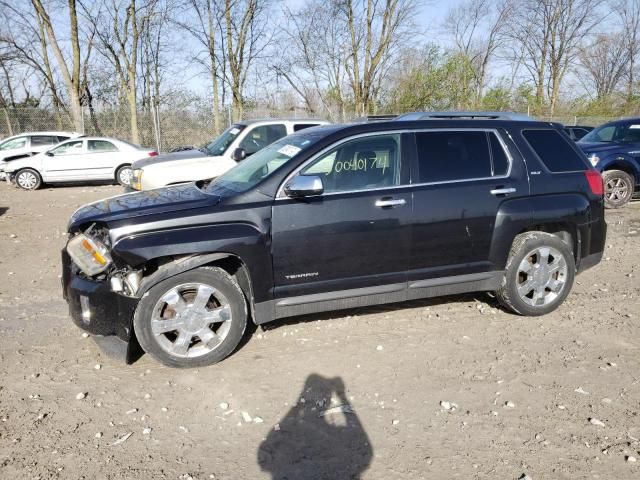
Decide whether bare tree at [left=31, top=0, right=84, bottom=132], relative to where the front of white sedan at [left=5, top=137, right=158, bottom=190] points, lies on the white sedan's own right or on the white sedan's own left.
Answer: on the white sedan's own right

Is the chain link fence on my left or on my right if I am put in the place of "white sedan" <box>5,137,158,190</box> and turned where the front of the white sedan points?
on my right

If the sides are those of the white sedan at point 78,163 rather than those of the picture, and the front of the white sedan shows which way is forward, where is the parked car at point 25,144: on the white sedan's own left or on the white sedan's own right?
on the white sedan's own right

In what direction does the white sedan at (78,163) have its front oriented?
to the viewer's left
